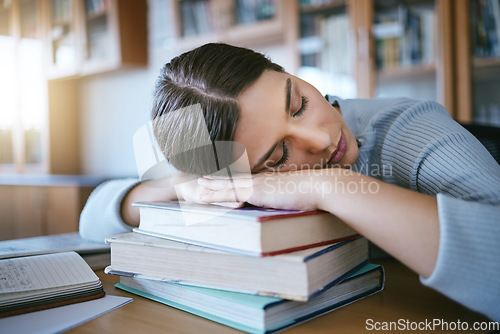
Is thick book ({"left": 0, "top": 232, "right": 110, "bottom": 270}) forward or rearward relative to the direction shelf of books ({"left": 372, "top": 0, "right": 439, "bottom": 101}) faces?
forward

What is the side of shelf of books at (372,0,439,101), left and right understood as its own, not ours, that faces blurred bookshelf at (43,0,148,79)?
right

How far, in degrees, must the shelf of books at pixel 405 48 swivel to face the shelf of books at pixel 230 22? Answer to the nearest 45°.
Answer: approximately 90° to its right

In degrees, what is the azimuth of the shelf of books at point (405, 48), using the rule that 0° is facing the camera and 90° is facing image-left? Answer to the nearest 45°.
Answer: approximately 0°

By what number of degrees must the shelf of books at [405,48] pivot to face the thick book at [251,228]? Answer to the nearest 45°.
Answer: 0° — it already faces it

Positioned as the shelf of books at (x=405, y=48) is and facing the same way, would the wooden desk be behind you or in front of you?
in front

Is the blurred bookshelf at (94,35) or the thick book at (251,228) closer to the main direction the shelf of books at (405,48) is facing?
the thick book
